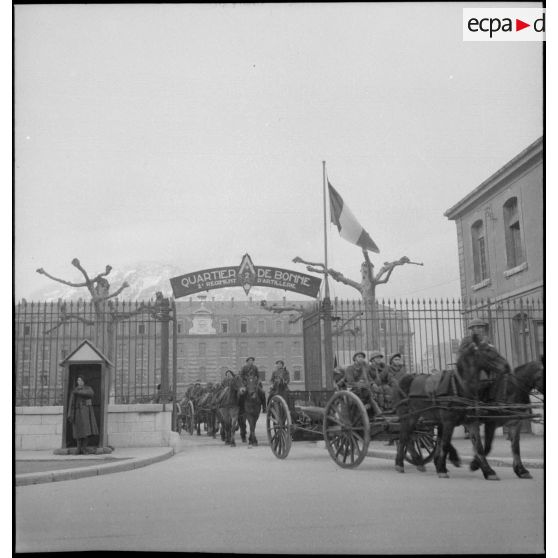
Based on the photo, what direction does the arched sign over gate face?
toward the camera

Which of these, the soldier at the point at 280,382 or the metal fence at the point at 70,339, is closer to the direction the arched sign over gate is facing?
the soldier

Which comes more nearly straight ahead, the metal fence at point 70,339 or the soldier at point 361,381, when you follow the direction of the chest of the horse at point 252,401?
the soldier

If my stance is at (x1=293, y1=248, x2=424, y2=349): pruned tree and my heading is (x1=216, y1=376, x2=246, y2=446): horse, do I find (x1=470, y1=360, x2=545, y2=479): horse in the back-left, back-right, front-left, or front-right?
front-left

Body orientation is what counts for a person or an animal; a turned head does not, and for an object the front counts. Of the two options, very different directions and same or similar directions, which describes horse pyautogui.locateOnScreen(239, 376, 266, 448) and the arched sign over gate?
same or similar directions

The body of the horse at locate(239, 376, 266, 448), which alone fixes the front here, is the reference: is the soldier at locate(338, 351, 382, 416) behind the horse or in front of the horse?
in front

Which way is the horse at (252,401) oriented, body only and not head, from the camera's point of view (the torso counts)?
toward the camera

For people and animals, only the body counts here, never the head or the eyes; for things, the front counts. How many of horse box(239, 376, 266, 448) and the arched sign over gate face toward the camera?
2
